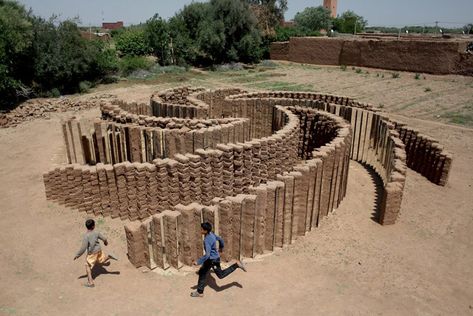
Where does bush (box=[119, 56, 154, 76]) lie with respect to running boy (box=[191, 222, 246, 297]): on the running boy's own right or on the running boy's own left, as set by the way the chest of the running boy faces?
on the running boy's own right

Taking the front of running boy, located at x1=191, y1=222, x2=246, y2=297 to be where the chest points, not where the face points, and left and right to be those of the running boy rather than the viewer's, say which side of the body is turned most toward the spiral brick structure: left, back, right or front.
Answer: right

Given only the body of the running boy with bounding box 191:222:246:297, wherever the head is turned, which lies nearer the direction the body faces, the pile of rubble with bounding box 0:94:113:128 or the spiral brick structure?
the pile of rubble

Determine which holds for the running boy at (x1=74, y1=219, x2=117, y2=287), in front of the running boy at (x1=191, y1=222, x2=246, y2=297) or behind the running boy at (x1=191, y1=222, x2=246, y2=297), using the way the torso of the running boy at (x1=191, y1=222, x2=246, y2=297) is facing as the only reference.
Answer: in front

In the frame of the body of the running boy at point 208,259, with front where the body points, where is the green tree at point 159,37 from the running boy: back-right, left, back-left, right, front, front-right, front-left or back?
right

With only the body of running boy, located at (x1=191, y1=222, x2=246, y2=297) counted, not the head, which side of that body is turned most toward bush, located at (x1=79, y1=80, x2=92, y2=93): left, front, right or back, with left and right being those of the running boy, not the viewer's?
right

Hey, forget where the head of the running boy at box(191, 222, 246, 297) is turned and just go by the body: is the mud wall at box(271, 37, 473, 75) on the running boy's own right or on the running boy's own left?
on the running boy's own right

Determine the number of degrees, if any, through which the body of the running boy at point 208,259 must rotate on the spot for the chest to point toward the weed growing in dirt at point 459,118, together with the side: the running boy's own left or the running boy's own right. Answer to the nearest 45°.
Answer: approximately 135° to the running boy's own right

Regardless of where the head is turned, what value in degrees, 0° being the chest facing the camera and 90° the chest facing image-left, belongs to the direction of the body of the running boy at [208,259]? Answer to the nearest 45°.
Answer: approximately 90°

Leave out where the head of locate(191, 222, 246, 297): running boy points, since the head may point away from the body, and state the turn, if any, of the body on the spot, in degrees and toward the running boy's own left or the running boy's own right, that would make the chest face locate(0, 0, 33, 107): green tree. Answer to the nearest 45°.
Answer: approximately 45° to the running boy's own right

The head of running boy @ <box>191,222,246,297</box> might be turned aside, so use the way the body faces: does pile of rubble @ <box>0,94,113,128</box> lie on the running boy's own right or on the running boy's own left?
on the running boy's own right
